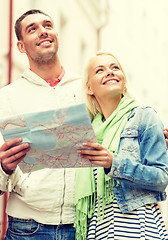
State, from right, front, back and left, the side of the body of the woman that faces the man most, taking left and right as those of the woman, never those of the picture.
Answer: right

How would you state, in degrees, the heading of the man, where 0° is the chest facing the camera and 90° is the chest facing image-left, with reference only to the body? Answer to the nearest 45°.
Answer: approximately 315°
